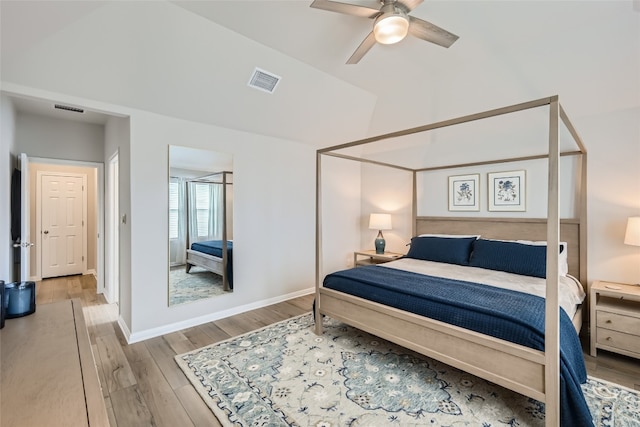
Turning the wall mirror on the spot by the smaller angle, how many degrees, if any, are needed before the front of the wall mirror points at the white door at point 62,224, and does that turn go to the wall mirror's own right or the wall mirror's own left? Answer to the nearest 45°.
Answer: approximately 180°

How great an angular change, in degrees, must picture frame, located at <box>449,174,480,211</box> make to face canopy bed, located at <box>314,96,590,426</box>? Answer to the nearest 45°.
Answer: approximately 45° to its left

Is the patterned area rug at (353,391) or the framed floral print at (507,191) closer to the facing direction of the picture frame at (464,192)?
the patterned area rug

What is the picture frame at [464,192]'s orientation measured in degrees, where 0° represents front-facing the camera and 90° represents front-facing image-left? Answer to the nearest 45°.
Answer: approximately 45°

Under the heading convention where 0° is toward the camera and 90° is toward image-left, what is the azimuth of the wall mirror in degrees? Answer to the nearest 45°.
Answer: approximately 315°

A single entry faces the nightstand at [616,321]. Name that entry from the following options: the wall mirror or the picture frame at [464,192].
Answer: the wall mirror

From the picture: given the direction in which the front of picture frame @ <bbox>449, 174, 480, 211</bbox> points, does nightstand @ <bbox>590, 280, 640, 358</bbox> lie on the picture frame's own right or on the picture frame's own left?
on the picture frame's own left
